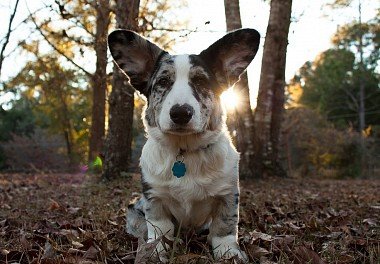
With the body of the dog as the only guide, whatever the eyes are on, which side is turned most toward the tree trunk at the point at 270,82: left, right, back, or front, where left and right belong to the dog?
back

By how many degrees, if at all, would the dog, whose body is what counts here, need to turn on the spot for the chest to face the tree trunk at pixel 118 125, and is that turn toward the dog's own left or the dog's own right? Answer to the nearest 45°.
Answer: approximately 180°

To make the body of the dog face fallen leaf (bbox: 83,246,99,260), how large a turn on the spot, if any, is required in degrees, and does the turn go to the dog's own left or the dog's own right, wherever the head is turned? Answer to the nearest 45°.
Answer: approximately 45° to the dog's own right

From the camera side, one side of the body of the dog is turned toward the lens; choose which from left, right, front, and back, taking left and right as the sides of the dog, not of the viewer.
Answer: front

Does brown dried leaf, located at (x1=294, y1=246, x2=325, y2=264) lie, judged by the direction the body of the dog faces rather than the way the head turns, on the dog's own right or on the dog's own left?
on the dog's own left

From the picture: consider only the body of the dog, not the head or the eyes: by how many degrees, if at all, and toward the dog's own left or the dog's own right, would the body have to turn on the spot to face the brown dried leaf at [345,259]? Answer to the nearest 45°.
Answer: approximately 45° to the dog's own left

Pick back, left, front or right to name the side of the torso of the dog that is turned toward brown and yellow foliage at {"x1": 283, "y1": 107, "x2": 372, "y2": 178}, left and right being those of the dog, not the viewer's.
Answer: back
